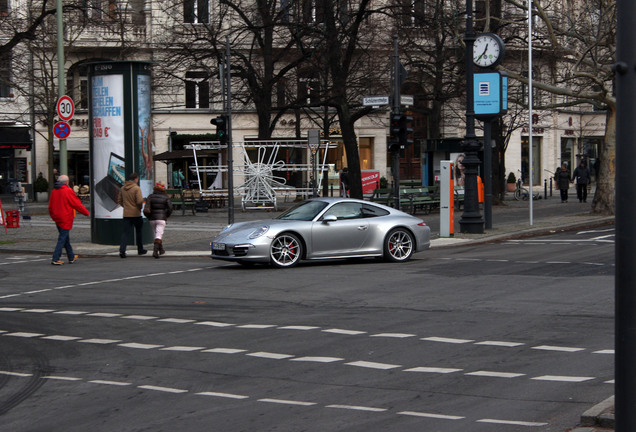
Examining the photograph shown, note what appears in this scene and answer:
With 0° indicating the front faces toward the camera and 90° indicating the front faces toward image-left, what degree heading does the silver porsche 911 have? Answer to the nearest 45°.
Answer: approximately 45°

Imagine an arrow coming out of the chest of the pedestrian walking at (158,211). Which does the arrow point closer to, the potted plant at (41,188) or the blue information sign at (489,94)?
the potted plant

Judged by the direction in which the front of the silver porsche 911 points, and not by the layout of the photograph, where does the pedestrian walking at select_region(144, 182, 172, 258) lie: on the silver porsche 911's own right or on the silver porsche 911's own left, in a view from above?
on the silver porsche 911's own right

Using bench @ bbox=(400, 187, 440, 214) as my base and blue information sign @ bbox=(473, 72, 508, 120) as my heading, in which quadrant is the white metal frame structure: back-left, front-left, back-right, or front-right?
back-right

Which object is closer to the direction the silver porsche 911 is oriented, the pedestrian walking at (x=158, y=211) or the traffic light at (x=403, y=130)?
the pedestrian walking
